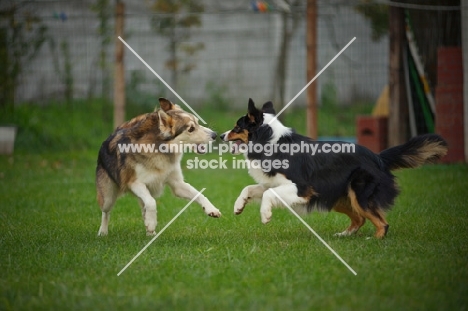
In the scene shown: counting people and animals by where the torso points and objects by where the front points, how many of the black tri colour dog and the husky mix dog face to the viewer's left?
1

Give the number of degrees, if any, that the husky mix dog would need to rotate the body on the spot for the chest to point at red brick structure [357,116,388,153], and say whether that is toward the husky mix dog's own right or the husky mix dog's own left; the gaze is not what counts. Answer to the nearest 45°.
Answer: approximately 90° to the husky mix dog's own left

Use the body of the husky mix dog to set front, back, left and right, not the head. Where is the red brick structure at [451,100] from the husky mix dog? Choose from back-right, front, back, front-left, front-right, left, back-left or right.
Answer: left

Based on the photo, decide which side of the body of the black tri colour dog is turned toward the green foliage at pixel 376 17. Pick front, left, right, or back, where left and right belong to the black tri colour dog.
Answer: right

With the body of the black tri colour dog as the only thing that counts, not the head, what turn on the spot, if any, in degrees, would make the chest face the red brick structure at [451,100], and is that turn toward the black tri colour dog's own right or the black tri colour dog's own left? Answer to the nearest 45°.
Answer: approximately 90° to the black tri colour dog's own right

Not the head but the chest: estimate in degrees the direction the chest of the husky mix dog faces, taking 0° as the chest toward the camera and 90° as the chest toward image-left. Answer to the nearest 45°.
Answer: approximately 315°

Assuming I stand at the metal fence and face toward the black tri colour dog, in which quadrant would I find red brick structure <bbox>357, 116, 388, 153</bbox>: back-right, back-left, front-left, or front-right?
front-left

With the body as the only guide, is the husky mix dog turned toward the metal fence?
no

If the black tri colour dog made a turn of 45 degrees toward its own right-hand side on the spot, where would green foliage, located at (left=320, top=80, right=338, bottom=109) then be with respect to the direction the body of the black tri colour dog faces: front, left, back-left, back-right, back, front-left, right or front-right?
front-right

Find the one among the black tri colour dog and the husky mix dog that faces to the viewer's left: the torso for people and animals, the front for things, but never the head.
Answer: the black tri colour dog

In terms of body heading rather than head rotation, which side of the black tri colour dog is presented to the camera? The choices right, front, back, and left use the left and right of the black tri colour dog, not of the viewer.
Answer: left

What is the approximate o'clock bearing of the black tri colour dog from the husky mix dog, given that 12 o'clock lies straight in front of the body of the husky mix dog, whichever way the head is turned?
The black tri colour dog is roughly at 11 o'clock from the husky mix dog.

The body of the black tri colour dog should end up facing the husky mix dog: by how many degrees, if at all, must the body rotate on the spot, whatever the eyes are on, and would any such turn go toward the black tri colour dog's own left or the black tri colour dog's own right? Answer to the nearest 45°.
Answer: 0° — it already faces it

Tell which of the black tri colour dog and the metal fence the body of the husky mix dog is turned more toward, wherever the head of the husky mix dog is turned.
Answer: the black tri colour dog

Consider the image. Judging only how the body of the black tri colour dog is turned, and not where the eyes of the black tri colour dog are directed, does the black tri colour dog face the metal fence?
no

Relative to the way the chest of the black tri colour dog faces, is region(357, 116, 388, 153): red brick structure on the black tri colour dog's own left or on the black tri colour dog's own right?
on the black tri colour dog's own right
